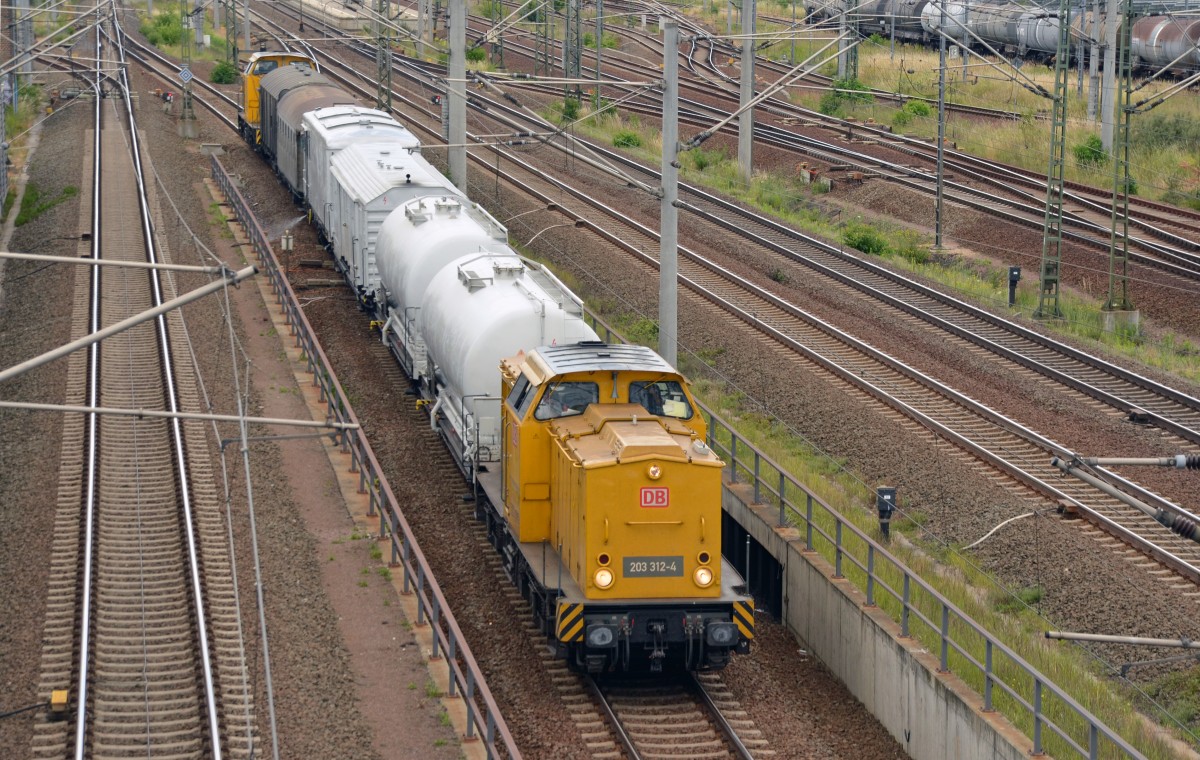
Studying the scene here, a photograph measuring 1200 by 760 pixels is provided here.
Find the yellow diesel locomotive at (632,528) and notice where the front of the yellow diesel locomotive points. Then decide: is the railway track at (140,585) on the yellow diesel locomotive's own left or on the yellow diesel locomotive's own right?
on the yellow diesel locomotive's own right

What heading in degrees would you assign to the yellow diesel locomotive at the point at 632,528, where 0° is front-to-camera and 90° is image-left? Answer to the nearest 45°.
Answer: approximately 0°

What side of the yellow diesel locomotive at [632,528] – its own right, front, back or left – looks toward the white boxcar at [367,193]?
back

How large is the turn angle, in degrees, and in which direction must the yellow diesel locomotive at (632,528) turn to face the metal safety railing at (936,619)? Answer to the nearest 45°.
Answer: approximately 90° to its left

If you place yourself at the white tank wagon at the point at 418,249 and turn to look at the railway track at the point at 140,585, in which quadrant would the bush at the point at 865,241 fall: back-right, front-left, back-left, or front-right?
back-left

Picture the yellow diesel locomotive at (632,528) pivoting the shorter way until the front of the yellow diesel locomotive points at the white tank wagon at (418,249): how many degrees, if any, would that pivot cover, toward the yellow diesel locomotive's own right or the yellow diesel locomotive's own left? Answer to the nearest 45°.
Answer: approximately 180°

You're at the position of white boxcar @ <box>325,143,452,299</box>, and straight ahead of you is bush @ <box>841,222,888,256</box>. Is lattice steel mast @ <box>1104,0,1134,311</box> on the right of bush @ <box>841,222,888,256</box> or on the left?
right

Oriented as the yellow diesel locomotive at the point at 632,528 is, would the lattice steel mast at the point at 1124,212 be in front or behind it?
behind

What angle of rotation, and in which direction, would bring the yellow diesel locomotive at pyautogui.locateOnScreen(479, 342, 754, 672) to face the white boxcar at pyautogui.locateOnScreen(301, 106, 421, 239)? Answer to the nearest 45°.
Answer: approximately 180°

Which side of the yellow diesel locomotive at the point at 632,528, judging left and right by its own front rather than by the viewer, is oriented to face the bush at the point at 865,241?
back
